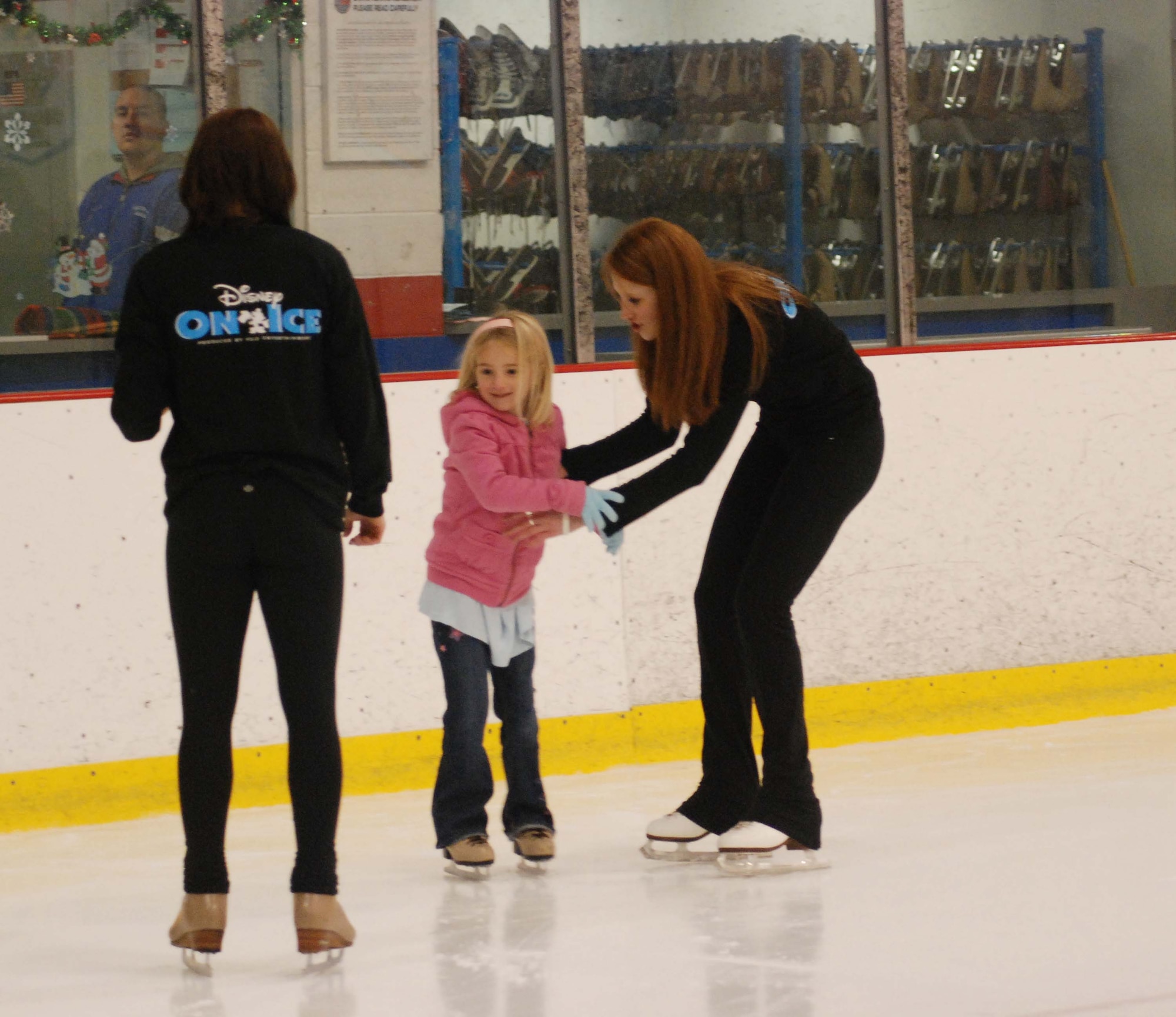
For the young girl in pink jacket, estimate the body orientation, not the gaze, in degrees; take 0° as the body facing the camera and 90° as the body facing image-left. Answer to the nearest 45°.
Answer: approximately 315°

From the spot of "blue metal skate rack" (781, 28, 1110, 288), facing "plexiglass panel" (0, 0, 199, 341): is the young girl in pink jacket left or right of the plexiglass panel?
left

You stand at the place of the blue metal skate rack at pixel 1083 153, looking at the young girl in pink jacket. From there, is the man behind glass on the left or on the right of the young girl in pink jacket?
right

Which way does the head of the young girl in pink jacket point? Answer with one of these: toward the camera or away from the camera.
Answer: toward the camera

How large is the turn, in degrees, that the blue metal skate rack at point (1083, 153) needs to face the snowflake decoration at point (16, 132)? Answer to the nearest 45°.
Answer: approximately 45° to its right

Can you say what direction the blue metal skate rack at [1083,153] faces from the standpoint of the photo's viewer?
facing the viewer

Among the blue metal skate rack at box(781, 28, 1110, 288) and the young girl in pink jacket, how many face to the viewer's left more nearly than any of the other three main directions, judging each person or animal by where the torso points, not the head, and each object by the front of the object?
0
